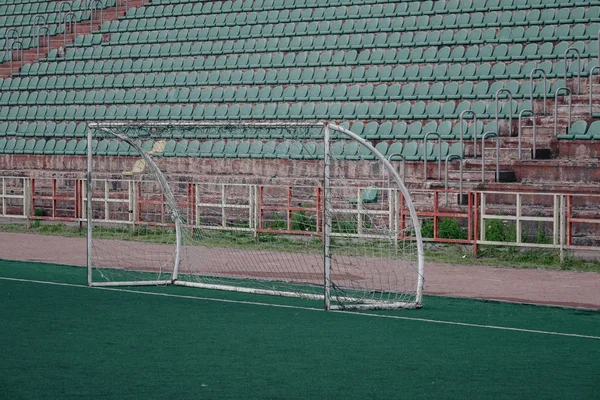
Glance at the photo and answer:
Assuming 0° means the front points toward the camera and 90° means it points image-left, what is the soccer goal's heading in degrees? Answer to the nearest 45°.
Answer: approximately 45°

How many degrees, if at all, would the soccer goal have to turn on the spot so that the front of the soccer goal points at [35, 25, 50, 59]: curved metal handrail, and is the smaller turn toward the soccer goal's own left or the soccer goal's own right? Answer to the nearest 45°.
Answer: approximately 90° to the soccer goal's own right

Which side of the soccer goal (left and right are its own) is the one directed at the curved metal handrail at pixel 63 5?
right

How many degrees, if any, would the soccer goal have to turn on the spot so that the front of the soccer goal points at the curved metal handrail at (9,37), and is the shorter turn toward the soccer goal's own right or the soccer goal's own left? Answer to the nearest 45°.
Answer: approximately 90° to the soccer goal's own right

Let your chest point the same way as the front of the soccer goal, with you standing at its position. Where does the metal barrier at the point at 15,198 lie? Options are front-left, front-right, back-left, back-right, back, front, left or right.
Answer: right
